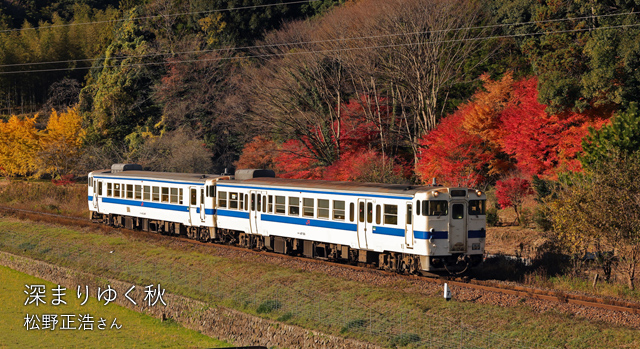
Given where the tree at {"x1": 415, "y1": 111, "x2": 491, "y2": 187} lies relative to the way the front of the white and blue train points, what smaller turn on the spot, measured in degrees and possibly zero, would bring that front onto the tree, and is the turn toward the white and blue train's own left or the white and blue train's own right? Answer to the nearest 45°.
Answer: approximately 90° to the white and blue train's own left

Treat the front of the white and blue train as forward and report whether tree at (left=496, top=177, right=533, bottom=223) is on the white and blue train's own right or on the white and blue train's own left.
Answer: on the white and blue train's own left

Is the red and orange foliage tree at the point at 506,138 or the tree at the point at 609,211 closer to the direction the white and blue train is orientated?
the tree

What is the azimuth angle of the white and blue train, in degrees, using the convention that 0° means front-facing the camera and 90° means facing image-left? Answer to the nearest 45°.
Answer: approximately 315°

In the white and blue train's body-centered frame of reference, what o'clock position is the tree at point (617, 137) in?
The tree is roughly at 10 o'clock from the white and blue train.

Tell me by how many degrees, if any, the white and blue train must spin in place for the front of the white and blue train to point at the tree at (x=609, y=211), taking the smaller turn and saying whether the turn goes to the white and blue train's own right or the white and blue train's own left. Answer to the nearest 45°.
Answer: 0° — it already faces it
